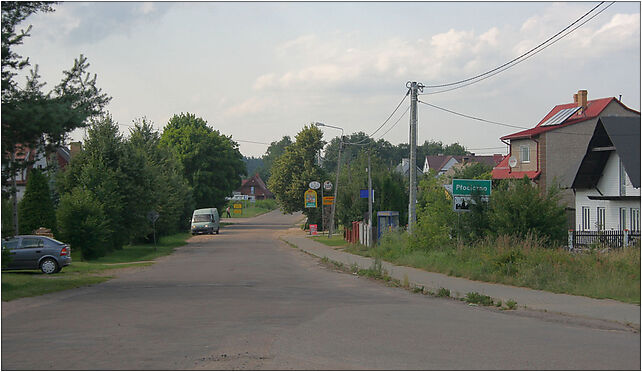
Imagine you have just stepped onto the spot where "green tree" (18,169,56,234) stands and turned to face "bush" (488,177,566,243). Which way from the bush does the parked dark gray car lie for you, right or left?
right

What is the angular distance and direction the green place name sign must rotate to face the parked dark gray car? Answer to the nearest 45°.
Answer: approximately 90° to its right

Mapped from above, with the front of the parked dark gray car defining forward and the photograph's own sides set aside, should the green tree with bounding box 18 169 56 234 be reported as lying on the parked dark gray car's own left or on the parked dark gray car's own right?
on the parked dark gray car's own right

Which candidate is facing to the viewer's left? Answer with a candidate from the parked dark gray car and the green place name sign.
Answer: the parked dark gray car

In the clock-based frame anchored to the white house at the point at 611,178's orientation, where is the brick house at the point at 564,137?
The brick house is roughly at 4 o'clock from the white house.

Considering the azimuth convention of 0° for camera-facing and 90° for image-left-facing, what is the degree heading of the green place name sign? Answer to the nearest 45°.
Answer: approximately 0°

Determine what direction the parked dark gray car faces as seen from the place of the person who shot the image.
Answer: facing to the left of the viewer

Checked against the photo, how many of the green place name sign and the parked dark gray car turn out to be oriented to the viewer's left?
1

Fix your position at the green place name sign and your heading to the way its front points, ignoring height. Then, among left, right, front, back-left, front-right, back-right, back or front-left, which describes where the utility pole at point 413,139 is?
back-right
